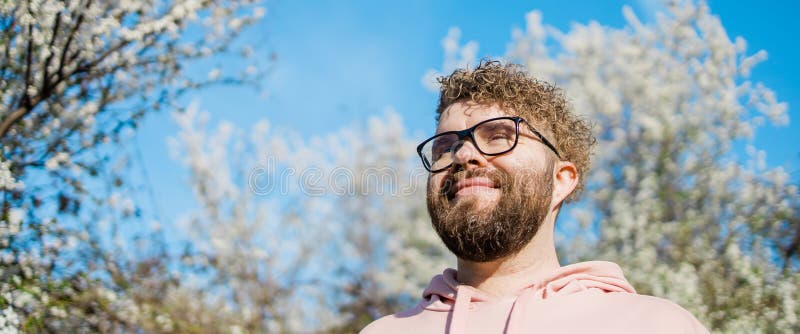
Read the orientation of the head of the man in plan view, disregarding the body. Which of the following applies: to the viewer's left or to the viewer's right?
to the viewer's left

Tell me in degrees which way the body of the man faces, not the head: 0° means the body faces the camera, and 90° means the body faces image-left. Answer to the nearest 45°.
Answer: approximately 45°
